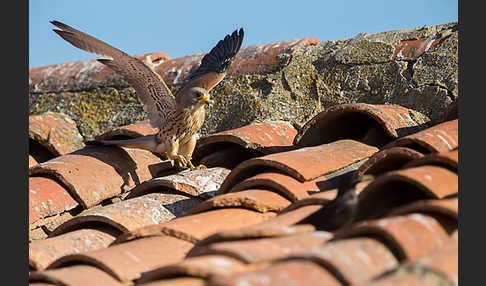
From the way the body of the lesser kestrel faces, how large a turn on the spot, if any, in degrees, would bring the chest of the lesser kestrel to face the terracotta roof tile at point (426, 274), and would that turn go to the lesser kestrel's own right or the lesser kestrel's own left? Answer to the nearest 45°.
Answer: approximately 45° to the lesser kestrel's own right

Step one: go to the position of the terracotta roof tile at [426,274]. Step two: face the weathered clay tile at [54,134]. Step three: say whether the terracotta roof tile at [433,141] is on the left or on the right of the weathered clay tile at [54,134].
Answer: right
